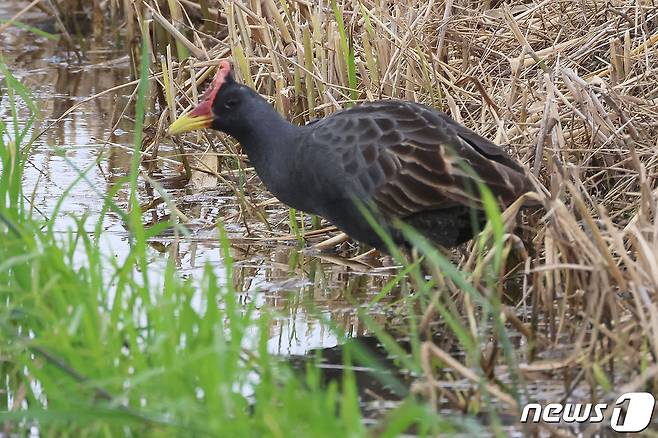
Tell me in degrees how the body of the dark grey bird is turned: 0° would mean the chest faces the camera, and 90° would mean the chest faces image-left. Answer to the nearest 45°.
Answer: approximately 90°
